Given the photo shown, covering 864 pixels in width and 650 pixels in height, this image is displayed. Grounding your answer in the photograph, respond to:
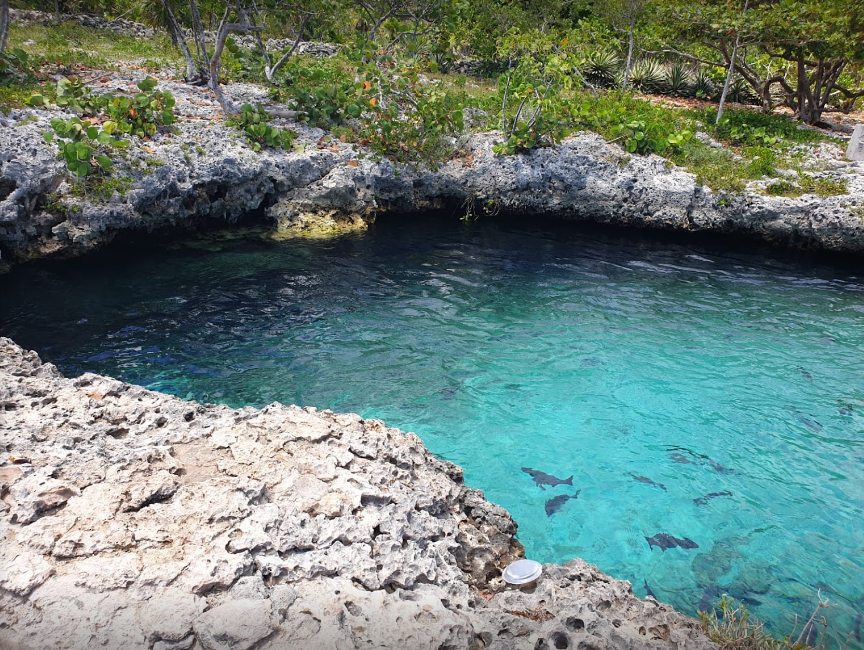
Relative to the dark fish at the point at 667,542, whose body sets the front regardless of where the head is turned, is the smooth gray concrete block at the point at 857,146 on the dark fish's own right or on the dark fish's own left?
on the dark fish's own right

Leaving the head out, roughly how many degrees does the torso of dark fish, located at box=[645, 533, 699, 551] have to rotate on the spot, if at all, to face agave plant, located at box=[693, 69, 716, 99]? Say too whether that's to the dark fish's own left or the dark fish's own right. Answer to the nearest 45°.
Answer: approximately 90° to the dark fish's own left

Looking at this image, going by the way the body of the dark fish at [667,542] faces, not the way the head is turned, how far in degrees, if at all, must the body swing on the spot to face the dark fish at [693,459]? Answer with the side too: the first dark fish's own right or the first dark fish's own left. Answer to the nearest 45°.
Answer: approximately 90° to the first dark fish's own right

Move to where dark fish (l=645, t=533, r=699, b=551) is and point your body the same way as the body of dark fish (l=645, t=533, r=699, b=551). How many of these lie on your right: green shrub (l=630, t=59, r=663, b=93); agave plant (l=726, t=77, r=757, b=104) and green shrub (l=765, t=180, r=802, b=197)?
3

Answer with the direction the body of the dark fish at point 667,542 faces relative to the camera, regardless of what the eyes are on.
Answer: to the viewer's left

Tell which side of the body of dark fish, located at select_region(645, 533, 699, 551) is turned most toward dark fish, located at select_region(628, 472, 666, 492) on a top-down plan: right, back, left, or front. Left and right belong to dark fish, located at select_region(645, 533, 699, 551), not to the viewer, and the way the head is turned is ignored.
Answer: left

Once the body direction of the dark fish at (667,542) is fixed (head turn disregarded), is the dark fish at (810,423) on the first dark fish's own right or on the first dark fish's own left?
on the first dark fish's own right

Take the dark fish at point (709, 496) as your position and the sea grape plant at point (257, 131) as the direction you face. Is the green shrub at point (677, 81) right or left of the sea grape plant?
right

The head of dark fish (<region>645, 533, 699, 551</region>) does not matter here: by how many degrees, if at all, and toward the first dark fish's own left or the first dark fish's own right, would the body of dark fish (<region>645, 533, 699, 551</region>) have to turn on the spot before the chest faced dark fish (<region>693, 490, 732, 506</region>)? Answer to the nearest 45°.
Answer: approximately 90° to the first dark fish's own left

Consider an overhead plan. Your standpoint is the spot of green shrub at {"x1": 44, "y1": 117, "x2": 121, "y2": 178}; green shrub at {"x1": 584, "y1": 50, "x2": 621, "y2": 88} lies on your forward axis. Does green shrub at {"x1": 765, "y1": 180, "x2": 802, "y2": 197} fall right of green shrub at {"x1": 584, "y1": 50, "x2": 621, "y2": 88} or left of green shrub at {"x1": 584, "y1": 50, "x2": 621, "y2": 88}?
right

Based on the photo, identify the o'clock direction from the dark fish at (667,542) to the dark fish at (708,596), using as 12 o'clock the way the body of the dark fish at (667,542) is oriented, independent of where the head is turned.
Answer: the dark fish at (708,596) is roughly at 8 o'clock from the dark fish at (667,542).

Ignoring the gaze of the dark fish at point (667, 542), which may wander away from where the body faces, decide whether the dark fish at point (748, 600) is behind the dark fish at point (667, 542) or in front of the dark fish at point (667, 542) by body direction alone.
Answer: behind

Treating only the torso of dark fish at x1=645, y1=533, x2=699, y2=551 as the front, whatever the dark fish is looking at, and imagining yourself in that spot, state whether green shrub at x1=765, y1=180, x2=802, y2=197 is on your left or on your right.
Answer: on your right
